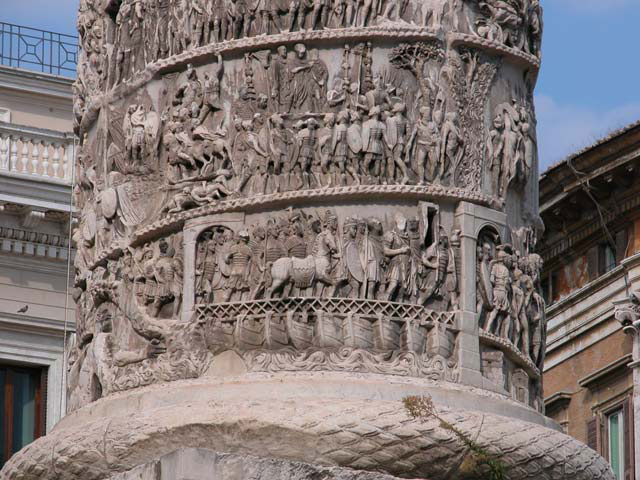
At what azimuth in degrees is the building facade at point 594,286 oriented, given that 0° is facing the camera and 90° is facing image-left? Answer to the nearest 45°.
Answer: approximately 45°

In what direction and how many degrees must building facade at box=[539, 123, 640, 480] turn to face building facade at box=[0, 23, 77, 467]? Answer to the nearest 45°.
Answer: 0° — it already faces it

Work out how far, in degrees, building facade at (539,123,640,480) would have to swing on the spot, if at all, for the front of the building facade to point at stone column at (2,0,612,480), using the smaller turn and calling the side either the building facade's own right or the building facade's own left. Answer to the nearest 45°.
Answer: approximately 45° to the building facade's own left
